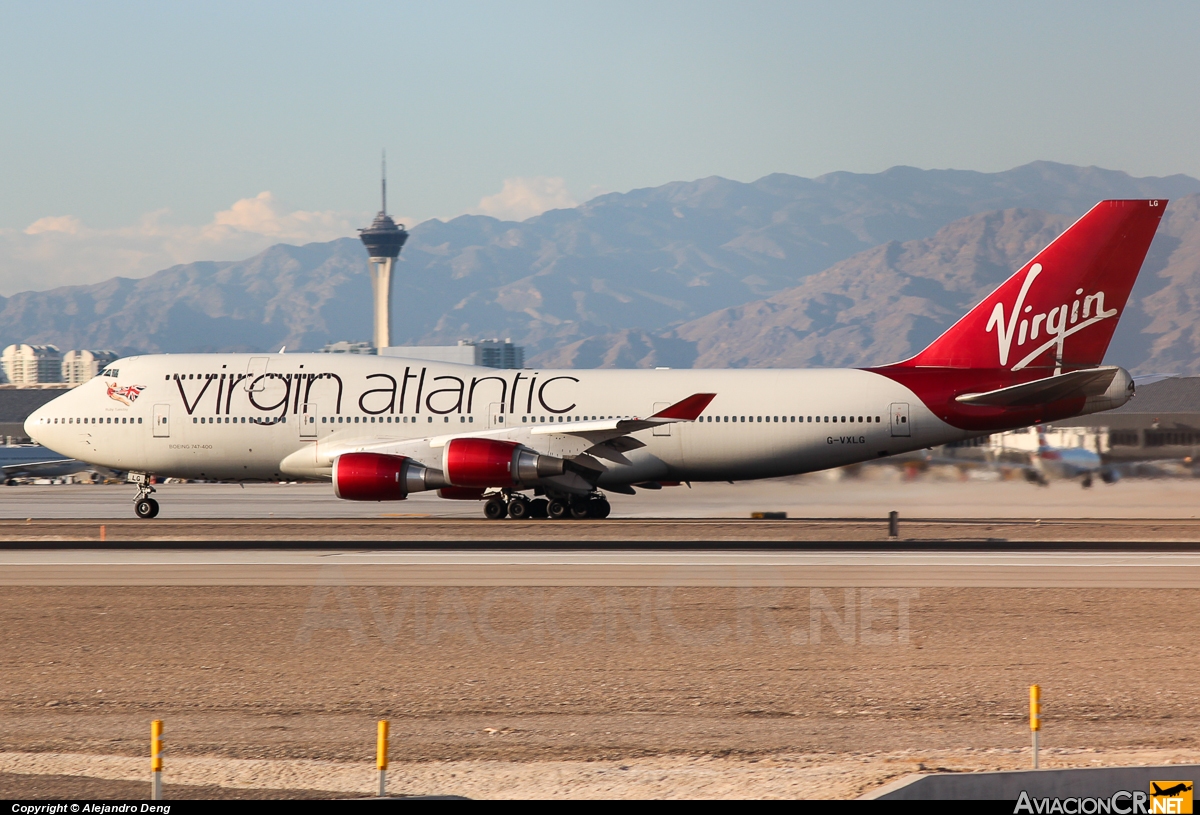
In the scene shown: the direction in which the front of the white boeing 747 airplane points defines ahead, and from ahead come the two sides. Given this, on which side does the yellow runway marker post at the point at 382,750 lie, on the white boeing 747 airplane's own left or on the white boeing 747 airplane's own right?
on the white boeing 747 airplane's own left

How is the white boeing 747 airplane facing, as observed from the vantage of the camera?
facing to the left of the viewer
